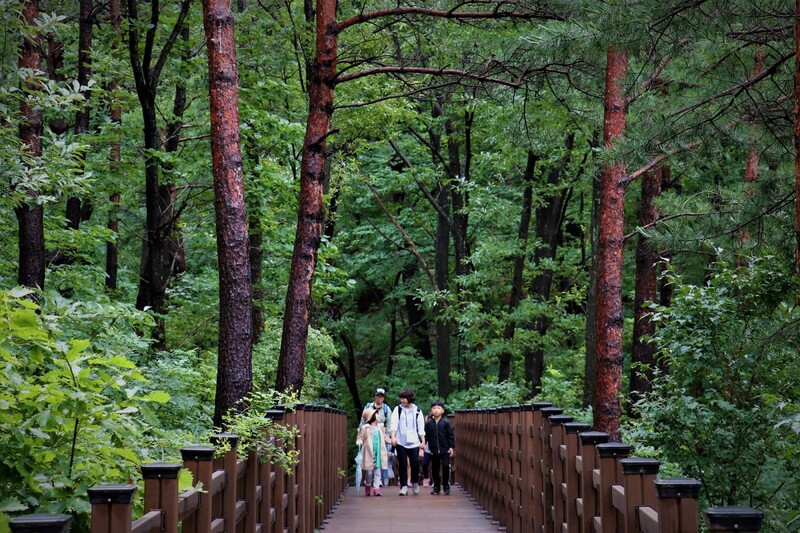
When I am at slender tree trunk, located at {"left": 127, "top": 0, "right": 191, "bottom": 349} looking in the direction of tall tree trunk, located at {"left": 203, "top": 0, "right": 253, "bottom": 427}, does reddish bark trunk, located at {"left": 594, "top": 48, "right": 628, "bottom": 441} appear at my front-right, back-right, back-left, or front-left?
front-left

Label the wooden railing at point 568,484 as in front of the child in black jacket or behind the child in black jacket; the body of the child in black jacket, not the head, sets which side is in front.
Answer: in front

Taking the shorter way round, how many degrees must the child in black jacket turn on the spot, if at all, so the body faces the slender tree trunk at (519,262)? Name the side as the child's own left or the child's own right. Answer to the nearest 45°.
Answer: approximately 180°

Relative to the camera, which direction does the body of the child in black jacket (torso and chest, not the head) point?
toward the camera

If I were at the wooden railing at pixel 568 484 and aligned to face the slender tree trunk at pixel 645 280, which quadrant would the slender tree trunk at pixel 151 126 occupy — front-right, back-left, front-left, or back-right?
front-left

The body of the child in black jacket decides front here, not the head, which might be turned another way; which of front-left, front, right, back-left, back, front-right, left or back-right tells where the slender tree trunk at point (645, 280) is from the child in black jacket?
left

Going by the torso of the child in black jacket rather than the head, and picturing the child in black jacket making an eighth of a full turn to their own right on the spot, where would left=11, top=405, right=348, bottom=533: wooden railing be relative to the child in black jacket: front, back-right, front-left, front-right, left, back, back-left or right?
front-left

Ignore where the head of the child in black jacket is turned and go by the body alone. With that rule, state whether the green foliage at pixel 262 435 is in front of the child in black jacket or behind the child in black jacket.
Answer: in front

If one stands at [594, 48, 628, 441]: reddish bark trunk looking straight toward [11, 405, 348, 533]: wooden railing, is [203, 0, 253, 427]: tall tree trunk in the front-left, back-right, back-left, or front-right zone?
front-right

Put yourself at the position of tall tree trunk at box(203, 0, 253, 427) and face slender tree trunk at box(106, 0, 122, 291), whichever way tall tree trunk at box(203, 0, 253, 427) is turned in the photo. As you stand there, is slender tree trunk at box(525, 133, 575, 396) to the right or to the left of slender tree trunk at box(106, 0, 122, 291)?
right

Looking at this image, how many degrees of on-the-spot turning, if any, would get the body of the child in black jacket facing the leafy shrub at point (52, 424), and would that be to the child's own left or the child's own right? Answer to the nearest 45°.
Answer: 0° — they already face it

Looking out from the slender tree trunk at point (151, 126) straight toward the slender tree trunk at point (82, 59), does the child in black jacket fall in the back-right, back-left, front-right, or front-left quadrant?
back-right
